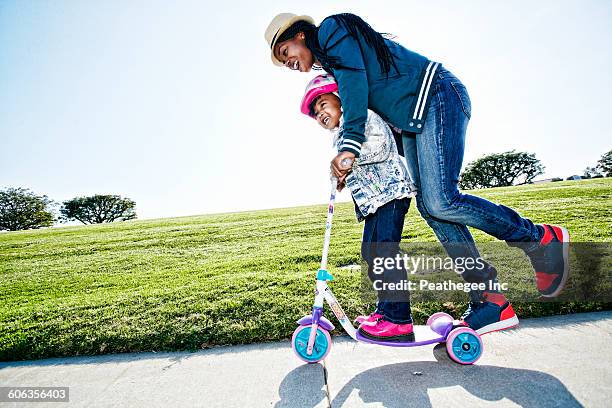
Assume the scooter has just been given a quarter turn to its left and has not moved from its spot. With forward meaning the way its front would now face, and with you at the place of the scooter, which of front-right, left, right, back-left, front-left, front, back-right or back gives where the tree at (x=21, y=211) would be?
back-right

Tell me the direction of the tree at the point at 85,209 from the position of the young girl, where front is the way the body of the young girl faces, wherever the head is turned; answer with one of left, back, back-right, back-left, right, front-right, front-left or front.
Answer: front-right

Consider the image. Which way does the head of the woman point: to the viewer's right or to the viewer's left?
to the viewer's left

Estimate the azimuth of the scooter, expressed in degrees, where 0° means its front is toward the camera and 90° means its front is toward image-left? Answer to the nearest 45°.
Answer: approximately 90°

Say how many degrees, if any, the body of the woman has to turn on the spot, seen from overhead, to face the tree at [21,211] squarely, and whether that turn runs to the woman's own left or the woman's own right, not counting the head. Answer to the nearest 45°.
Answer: approximately 45° to the woman's own right

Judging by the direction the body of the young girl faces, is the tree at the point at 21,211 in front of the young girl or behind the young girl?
in front

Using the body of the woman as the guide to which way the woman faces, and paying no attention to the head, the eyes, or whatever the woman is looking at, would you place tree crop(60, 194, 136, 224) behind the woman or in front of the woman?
in front

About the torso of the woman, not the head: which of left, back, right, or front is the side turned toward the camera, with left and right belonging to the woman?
left

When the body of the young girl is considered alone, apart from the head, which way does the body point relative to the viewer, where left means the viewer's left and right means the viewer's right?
facing to the left of the viewer
